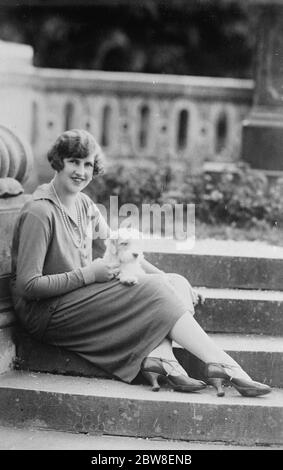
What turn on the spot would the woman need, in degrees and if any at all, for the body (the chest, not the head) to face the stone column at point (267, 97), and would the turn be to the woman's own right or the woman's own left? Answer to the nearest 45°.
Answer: approximately 135° to the woman's own left

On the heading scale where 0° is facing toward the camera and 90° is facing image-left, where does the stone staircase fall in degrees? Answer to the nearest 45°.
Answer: approximately 0°

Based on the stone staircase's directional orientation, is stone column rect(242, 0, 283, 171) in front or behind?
behind

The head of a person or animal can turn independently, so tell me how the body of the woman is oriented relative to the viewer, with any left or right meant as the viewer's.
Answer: facing the viewer and to the right of the viewer

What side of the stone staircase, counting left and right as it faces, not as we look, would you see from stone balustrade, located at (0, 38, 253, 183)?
back

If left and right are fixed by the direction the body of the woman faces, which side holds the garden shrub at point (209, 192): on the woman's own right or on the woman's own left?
on the woman's own left
